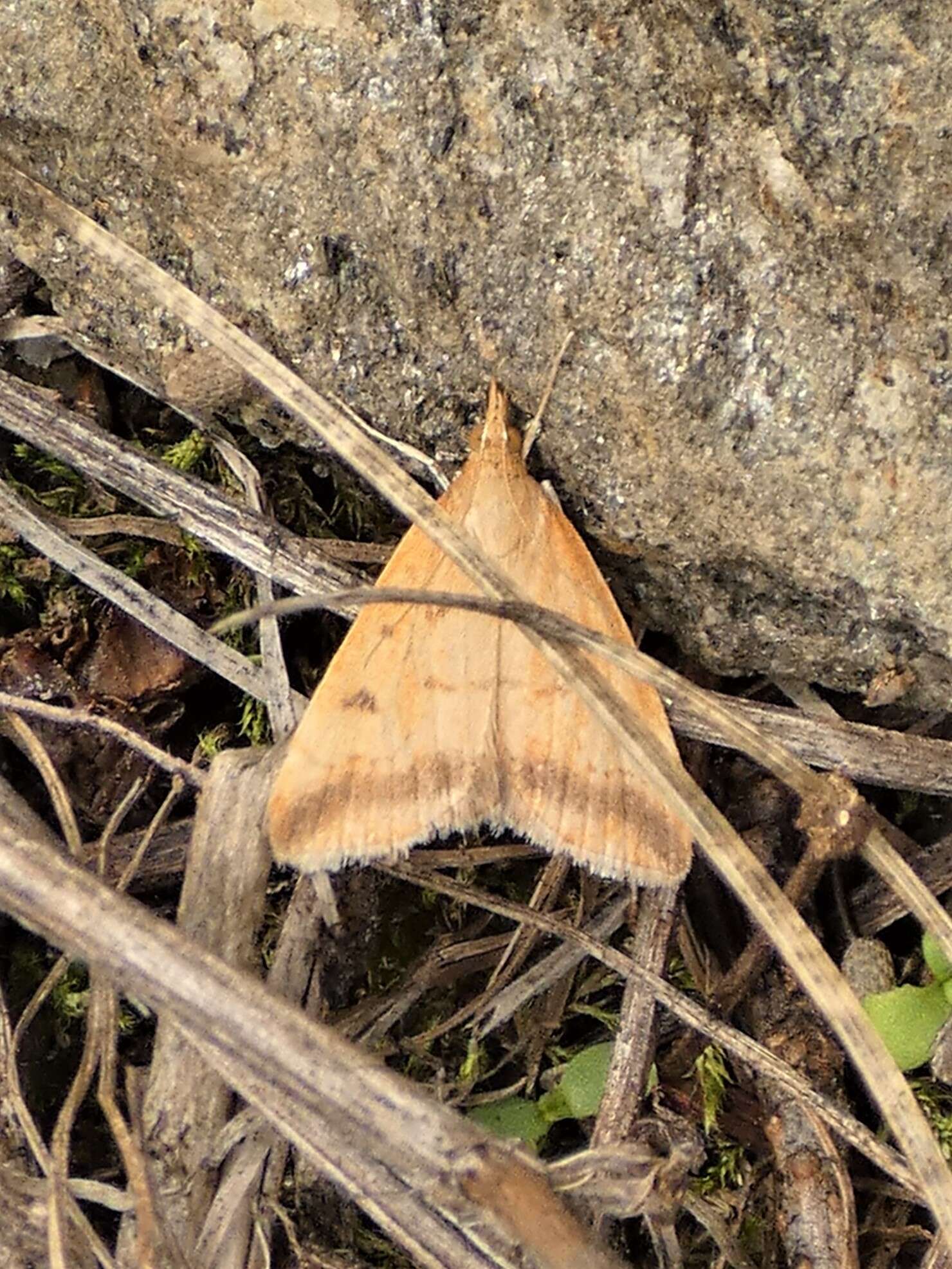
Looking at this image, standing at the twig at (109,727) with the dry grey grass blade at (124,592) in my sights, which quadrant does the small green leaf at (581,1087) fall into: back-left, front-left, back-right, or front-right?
back-right

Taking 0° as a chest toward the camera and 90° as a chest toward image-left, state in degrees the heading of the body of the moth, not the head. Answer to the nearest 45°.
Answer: approximately 180°
